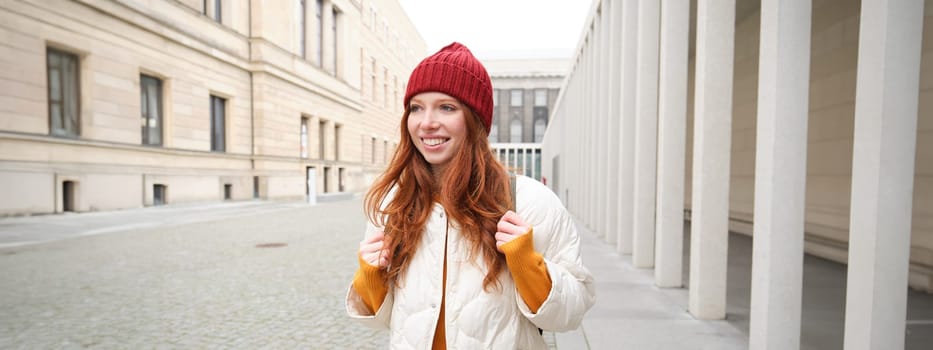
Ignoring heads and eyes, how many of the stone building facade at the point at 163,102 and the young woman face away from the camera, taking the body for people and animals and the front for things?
0

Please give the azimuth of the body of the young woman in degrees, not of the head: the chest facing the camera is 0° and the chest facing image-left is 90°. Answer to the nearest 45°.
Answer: approximately 45°

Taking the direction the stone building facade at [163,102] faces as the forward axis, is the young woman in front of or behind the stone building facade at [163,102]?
in front

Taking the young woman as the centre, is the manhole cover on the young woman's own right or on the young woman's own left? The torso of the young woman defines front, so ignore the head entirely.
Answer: on the young woman's own right

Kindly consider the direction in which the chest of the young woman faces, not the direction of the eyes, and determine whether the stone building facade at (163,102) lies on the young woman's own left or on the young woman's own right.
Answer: on the young woman's own right

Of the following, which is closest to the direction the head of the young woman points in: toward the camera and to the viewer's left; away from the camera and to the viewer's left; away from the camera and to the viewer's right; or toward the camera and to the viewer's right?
toward the camera and to the viewer's left

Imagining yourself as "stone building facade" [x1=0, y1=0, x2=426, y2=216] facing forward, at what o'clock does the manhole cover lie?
The manhole cover is roughly at 1 o'clock from the stone building facade.
